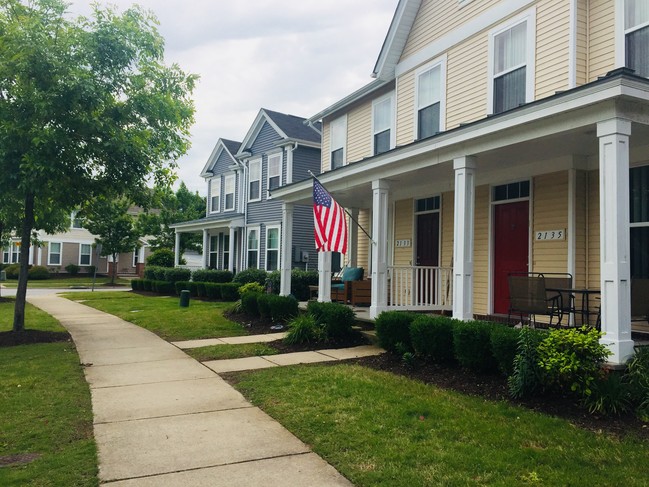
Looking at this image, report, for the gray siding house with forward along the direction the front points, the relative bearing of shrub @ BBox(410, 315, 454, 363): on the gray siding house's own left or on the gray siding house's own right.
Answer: on the gray siding house's own left

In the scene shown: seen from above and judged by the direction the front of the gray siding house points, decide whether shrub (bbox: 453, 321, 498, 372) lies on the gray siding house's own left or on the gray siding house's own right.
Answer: on the gray siding house's own left

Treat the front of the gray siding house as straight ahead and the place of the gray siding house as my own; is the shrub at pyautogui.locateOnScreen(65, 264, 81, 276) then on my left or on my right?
on my right

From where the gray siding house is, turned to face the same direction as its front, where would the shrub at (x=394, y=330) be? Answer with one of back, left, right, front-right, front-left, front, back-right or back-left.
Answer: front-left

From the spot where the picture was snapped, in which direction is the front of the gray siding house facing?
facing the viewer and to the left of the viewer

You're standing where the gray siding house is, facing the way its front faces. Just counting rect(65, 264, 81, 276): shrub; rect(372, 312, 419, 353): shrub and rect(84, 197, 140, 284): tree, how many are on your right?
2

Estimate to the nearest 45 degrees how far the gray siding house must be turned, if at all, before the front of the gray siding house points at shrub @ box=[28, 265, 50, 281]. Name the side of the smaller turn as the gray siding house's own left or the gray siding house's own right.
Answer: approximately 90° to the gray siding house's own right

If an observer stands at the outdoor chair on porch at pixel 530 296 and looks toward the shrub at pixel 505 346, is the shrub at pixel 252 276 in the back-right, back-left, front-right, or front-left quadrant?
back-right

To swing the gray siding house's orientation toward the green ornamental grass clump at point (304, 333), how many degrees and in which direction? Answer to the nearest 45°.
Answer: approximately 45° to its left

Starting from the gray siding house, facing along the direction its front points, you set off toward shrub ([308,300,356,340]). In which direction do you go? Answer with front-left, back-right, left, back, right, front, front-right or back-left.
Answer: front-left
